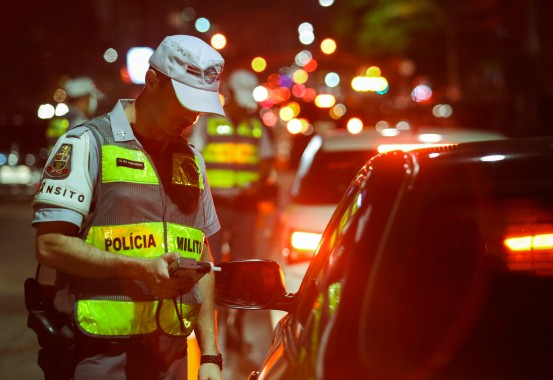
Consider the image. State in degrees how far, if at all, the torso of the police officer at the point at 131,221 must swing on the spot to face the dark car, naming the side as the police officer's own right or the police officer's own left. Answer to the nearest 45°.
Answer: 0° — they already face it

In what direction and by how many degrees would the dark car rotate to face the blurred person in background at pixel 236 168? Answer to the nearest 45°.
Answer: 0° — it already faces them

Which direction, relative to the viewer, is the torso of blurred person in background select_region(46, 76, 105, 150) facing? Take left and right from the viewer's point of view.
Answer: facing to the right of the viewer

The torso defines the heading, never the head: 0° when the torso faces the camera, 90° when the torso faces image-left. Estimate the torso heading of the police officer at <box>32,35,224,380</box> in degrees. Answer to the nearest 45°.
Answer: approximately 315°

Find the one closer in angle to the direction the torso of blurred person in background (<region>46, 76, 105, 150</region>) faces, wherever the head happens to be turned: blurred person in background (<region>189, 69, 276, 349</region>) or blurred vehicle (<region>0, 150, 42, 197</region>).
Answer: the blurred person in background

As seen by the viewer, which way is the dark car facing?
away from the camera

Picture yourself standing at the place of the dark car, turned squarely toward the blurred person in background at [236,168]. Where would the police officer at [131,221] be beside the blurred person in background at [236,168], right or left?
left

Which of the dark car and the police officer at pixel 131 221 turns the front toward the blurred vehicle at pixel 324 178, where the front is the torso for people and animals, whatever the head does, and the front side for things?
the dark car

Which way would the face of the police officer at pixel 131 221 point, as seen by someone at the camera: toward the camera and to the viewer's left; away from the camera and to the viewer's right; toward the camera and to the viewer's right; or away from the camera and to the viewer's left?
toward the camera and to the viewer's right

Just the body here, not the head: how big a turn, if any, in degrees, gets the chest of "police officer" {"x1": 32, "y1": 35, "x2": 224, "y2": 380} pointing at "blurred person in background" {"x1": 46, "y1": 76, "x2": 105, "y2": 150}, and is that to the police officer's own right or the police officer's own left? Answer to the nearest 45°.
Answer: approximately 135° to the police officer's own left

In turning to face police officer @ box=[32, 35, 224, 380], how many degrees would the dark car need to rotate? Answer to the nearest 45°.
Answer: approximately 45° to its left
